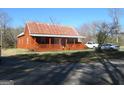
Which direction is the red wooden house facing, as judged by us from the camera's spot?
facing the viewer and to the right of the viewer
